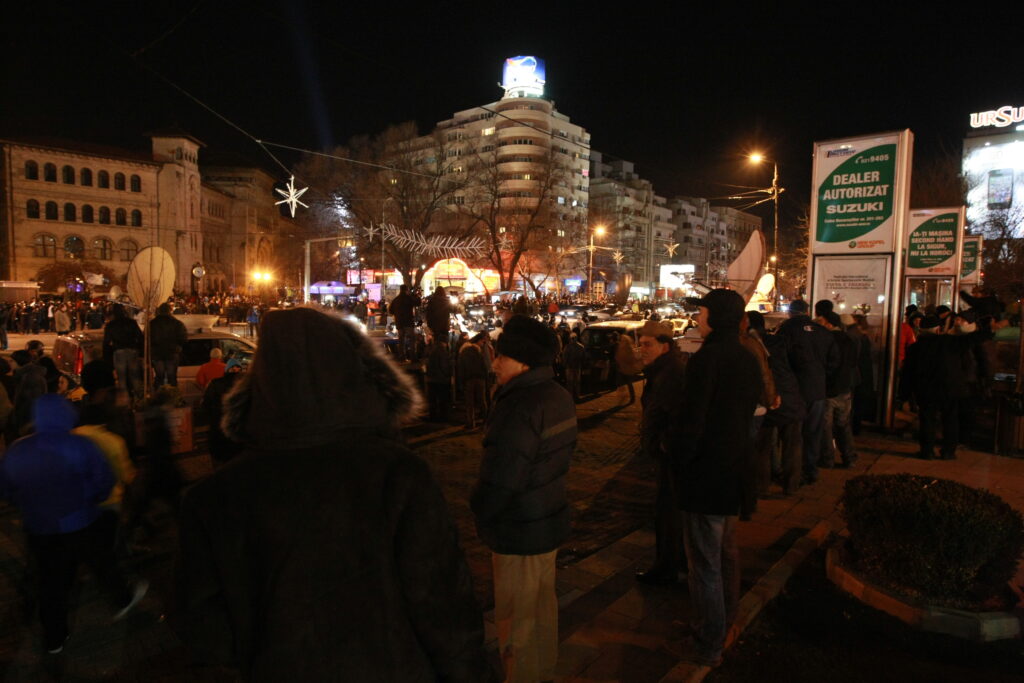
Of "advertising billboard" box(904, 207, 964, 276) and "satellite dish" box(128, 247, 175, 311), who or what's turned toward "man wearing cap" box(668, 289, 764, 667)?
the advertising billboard

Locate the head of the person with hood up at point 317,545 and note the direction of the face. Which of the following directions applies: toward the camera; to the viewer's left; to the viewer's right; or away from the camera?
away from the camera

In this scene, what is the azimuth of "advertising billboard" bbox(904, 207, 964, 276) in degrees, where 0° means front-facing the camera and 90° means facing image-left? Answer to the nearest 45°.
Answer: approximately 0°

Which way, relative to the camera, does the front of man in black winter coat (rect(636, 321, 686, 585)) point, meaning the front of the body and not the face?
to the viewer's left

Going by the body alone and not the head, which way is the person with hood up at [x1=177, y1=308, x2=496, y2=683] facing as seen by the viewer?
away from the camera

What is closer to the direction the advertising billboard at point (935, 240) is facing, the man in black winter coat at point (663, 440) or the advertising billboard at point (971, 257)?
the man in black winter coat

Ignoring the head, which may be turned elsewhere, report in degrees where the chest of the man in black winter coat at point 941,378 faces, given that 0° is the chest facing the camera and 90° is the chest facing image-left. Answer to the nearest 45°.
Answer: approximately 180°

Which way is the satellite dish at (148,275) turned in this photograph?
away from the camera

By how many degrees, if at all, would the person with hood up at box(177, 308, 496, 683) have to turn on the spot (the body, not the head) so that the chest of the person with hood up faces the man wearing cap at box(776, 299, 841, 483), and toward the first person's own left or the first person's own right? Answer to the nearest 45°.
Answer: approximately 45° to the first person's own right
